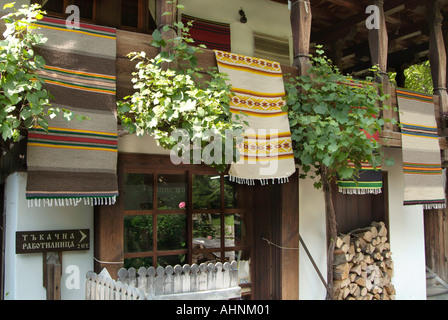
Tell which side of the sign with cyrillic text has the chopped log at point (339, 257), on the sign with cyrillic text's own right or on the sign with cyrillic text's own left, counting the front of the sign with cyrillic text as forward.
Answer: on the sign with cyrillic text's own left

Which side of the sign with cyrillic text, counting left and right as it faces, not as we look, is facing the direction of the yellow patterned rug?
left

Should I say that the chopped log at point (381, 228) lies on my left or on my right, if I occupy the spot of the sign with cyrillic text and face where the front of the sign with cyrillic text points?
on my left

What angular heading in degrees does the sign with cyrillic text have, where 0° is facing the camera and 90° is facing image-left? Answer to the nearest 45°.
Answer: approximately 0°

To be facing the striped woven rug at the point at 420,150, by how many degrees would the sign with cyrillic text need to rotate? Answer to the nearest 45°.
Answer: approximately 90° to its left

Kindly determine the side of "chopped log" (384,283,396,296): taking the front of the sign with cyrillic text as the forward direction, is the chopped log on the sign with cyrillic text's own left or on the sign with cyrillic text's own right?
on the sign with cyrillic text's own left

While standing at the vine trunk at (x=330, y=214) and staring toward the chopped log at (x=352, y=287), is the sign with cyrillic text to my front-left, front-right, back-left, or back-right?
back-left

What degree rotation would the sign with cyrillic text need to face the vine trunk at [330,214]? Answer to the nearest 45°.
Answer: approximately 90° to its left
